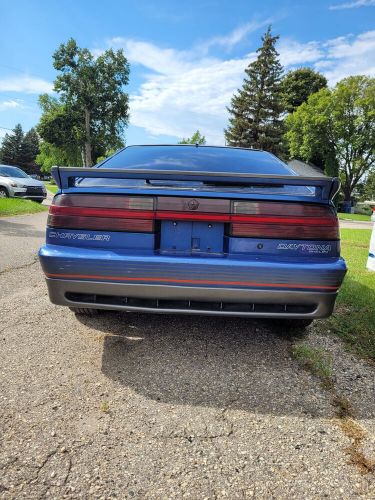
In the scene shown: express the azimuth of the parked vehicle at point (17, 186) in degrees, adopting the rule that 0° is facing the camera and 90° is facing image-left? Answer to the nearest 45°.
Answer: approximately 315°

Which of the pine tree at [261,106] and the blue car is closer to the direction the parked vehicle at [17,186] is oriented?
the blue car

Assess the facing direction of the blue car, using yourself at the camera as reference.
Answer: facing away from the viewer

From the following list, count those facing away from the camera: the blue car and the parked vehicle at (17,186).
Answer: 1

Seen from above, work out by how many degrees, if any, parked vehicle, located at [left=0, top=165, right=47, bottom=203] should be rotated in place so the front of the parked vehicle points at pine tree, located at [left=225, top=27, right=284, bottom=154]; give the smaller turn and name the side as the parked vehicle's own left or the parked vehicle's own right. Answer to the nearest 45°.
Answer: approximately 90° to the parked vehicle's own left

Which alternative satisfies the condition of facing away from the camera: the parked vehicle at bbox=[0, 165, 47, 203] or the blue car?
the blue car

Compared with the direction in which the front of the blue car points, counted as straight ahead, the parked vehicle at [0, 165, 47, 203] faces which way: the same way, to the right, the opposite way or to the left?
to the right
